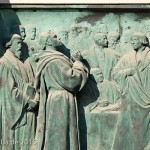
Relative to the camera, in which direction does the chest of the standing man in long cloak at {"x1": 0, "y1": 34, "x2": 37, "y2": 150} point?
to the viewer's right

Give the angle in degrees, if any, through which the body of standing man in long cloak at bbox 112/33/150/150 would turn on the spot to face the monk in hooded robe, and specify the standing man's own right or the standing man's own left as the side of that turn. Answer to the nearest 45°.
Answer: approximately 45° to the standing man's own right

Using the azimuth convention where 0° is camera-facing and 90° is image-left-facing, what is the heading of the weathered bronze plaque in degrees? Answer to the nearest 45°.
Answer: approximately 0°

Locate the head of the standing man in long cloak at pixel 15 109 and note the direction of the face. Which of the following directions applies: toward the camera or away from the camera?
toward the camera

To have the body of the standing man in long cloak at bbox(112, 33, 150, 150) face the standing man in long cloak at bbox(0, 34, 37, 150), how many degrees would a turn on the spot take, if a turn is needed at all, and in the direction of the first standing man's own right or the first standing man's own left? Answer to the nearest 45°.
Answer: approximately 45° to the first standing man's own right

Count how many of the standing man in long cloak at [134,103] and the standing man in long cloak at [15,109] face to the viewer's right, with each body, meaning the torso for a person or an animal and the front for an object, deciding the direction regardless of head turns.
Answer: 1

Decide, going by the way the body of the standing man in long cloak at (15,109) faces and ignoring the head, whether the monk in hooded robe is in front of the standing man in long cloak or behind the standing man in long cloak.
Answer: in front
